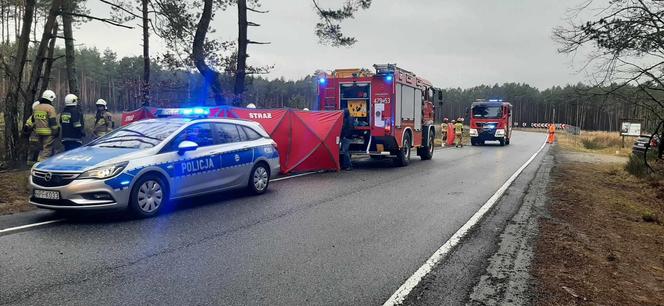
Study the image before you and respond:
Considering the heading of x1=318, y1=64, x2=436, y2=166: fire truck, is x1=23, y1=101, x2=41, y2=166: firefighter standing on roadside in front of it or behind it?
behind

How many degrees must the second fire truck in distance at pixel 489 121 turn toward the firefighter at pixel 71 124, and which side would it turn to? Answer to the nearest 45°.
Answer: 0° — it already faces them

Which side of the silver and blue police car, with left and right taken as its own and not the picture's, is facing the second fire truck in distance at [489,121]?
back

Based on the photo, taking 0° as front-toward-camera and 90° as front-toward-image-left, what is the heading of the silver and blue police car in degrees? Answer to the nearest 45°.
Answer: approximately 45°

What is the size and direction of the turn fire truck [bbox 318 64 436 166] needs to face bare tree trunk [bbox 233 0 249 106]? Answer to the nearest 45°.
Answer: approximately 90° to its left

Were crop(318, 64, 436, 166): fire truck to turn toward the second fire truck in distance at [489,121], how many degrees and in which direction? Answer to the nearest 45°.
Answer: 0° — it already faces it

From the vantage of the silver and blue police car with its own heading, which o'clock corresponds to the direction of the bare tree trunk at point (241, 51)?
The bare tree trunk is roughly at 5 o'clock from the silver and blue police car.

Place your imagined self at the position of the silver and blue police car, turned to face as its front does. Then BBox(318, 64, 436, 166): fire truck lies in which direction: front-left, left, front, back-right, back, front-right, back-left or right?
back

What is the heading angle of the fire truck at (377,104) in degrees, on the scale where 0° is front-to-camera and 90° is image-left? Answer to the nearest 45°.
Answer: approximately 225°

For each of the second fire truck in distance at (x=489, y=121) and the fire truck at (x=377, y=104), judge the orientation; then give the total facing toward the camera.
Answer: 1
